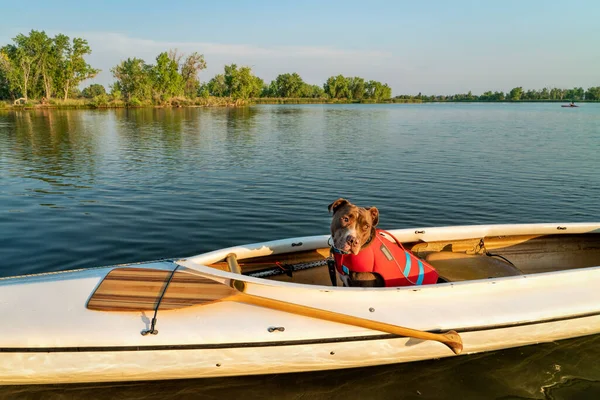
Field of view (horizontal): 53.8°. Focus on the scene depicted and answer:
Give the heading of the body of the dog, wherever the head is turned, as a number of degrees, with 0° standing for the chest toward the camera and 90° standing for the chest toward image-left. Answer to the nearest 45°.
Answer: approximately 45°
